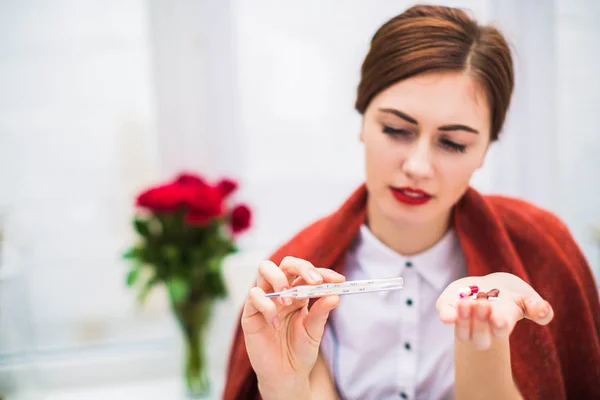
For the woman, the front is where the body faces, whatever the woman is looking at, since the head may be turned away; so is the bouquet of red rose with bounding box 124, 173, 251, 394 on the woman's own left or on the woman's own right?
on the woman's own right

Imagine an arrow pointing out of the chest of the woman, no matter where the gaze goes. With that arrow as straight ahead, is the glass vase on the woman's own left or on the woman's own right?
on the woman's own right

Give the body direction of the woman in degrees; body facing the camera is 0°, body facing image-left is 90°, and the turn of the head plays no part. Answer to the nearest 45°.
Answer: approximately 0°
